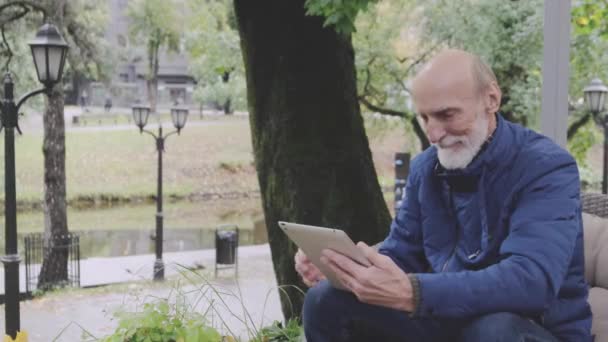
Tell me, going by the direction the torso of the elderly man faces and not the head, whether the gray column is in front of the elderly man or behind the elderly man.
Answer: behind

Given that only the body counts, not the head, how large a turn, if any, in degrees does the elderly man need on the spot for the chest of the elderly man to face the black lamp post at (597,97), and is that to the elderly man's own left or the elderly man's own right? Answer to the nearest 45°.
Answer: approximately 135° to the elderly man's own right

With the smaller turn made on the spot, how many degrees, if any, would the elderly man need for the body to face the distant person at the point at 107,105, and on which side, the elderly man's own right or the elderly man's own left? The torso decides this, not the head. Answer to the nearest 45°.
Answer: approximately 90° to the elderly man's own right

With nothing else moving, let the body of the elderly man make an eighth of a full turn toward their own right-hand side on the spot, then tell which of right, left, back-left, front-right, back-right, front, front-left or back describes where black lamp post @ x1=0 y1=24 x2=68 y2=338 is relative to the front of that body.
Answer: front-right

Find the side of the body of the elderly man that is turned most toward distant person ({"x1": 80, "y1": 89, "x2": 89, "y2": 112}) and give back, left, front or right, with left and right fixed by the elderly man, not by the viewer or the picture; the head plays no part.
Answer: right

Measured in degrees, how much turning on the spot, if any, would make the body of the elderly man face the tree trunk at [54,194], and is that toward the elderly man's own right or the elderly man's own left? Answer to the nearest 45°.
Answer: approximately 90° to the elderly man's own right

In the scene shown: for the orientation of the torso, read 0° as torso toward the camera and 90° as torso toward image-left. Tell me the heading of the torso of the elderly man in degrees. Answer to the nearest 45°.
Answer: approximately 45°

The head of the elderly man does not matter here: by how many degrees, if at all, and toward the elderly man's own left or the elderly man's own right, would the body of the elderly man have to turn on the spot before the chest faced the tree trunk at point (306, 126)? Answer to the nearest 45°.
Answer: approximately 135° to the elderly man's own right

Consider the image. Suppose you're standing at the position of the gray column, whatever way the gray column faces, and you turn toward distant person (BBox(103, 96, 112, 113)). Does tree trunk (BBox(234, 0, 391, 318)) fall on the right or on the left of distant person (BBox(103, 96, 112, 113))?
left

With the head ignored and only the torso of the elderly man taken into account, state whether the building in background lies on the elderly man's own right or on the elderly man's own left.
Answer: on the elderly man's own right

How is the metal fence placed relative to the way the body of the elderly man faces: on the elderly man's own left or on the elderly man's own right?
on the elderly man's own right
